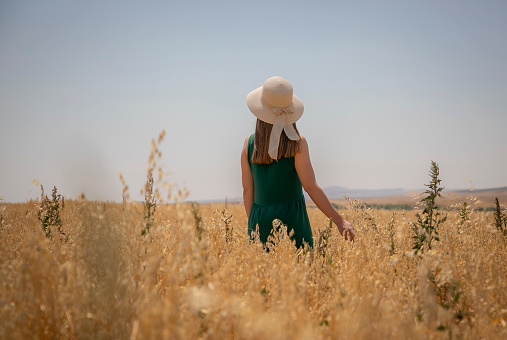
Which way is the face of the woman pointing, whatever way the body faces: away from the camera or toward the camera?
away from the camera

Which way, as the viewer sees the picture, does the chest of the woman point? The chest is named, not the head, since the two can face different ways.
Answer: away from the camera
